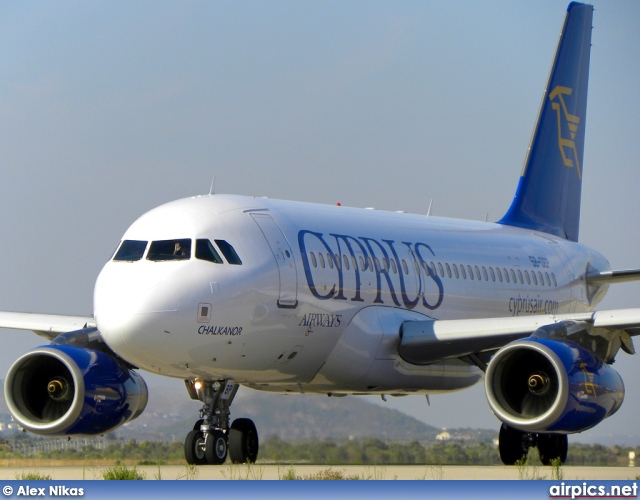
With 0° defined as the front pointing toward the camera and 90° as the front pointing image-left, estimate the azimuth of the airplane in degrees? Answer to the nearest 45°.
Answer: approximately 45°
